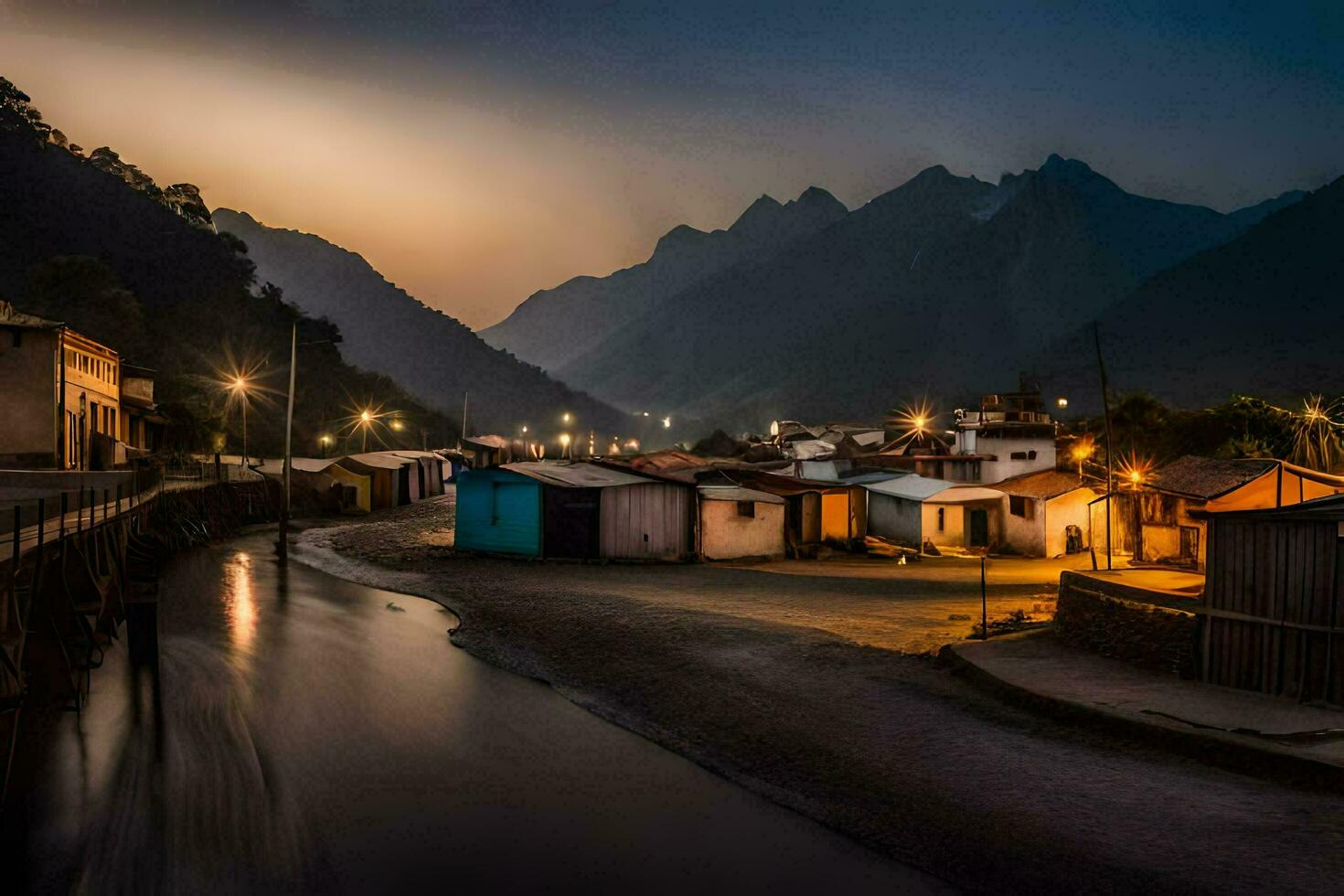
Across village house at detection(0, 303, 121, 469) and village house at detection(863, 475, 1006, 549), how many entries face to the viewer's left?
0

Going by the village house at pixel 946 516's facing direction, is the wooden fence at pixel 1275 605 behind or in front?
in front

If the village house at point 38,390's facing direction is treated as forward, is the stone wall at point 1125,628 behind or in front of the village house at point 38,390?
in front

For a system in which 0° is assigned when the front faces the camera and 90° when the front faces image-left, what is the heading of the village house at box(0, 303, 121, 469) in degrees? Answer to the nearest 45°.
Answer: approximately 315°

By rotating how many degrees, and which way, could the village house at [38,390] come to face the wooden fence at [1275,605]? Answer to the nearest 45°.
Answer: approximately 45° to its right

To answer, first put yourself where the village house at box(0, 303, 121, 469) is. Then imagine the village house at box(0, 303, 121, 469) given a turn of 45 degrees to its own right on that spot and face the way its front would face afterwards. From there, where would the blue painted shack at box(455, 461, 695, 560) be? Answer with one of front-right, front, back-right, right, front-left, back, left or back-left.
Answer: front-left

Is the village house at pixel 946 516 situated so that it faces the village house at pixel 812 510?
no

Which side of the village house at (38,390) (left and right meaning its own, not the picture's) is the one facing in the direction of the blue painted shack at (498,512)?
front

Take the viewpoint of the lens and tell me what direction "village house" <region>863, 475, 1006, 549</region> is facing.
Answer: facing the viewer and to the right of the viewer

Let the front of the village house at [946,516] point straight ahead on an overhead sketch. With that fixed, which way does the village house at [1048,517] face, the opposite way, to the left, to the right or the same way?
the same way

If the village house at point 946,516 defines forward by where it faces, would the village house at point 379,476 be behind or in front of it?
behind
